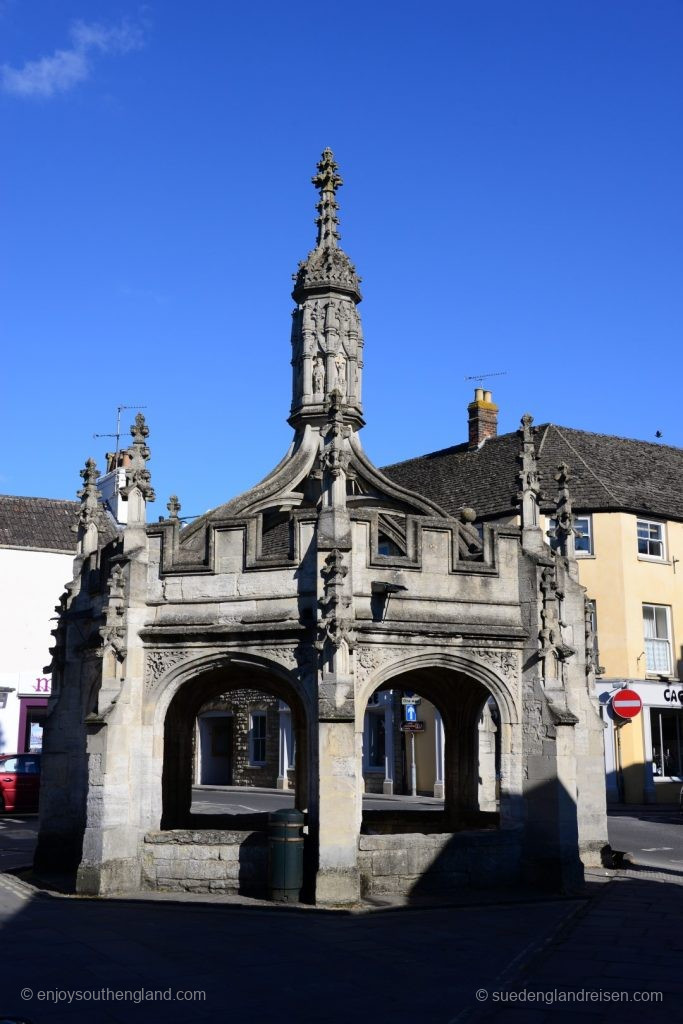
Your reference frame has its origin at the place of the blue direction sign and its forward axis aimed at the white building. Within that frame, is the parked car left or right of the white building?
left

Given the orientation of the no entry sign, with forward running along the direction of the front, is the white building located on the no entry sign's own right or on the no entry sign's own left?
on the no entry sign's own right

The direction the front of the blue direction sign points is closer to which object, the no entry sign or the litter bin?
the litter bin

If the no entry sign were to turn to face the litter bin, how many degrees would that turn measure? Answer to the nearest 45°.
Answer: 0° — it already faces it

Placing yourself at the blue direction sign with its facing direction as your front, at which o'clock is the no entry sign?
The no entry sign is roughly at 10 o'clock from the blue direction sign.

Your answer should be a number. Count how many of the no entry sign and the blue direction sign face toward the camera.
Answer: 2

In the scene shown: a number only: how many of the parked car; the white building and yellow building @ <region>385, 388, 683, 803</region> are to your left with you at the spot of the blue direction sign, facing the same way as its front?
1

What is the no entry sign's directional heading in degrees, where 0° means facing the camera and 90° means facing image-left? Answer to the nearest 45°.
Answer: approximately 0°

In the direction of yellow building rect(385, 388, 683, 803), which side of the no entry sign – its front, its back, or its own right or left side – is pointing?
back

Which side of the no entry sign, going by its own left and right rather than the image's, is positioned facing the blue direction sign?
right

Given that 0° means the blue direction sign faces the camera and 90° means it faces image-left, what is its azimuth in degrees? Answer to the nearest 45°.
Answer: approximately 0°

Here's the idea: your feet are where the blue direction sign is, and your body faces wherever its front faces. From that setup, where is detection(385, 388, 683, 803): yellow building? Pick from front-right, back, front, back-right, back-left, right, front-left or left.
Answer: left
